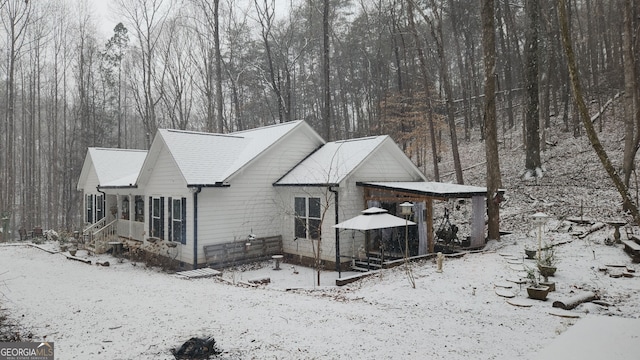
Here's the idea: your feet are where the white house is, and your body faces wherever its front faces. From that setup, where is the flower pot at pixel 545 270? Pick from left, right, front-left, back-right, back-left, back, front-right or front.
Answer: left

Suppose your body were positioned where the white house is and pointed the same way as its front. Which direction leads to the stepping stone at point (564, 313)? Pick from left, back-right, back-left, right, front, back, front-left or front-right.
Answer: left

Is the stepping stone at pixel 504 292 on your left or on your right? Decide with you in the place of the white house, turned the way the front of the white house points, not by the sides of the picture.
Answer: on your left

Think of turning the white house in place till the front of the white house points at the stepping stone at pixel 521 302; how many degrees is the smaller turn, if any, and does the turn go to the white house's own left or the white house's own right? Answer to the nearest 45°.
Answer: approximately 90° to the white house's own left

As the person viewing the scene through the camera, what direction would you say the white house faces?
facing the viewer and to the left of the viewer

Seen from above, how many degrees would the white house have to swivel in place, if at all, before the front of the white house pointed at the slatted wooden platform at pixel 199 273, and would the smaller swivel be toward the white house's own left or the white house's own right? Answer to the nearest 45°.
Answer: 0° — it already faces it

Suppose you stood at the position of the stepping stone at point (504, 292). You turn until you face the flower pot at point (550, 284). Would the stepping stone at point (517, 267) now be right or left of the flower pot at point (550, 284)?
left

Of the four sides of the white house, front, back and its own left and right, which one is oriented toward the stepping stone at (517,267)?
left

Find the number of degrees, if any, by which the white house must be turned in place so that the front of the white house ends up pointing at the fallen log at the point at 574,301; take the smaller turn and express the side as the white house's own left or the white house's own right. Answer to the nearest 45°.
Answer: approximately 90° to the white house's own left

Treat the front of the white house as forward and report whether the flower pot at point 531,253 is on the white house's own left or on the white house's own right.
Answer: on the white house's own left

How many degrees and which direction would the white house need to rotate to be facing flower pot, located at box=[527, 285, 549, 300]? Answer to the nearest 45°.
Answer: approximately 90° to its left

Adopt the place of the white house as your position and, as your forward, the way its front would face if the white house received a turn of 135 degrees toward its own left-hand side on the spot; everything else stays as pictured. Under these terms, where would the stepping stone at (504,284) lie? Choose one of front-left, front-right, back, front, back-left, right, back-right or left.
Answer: front-right

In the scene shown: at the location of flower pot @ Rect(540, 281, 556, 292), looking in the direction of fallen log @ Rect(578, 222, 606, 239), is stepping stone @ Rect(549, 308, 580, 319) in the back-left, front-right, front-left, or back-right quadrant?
back-right
